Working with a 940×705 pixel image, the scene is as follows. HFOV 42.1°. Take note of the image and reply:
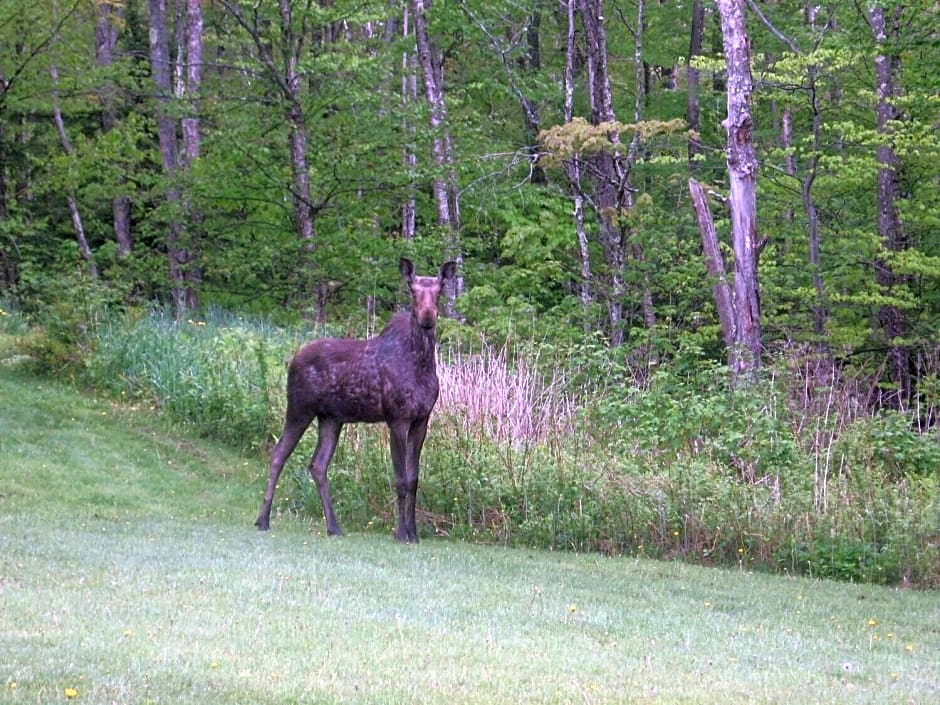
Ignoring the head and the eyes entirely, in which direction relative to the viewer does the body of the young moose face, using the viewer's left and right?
facing the viewer and to the right of the viewer

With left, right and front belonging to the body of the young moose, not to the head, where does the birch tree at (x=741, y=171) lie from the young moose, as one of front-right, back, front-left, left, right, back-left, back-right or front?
left
